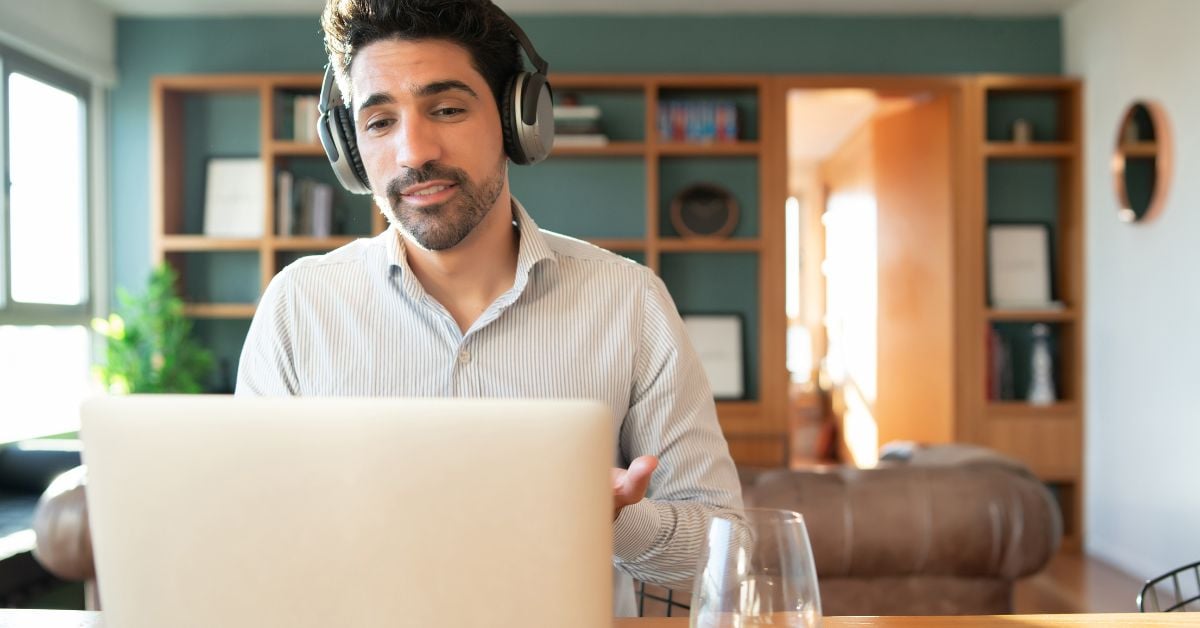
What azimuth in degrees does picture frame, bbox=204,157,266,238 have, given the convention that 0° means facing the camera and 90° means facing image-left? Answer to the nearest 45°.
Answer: approximately 0°

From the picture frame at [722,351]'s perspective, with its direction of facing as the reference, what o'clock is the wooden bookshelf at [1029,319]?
The wooden bookshelf is roughly at 9 o'clock from the picture frame.

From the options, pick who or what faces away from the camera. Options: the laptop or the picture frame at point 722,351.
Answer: the laptop

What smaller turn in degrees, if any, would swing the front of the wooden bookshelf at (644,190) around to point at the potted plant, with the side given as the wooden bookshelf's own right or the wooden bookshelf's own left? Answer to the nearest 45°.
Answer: approximately 90° to the wooden bookshelf's own right

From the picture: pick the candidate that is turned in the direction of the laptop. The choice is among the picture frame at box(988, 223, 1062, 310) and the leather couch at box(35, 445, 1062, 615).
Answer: the picture frame

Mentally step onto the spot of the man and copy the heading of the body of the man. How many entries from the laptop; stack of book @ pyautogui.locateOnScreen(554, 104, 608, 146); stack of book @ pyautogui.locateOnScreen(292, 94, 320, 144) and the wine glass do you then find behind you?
2

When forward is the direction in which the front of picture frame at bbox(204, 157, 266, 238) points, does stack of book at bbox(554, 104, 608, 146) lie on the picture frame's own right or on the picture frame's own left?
on the picture frame's own left

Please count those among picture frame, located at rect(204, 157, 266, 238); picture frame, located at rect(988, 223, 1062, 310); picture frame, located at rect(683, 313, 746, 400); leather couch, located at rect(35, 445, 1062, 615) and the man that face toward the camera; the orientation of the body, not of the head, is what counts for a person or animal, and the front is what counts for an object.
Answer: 4

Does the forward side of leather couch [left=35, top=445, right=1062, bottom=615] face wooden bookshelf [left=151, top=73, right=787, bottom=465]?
yes

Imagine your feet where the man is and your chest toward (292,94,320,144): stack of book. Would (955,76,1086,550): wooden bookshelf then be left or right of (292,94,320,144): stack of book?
right

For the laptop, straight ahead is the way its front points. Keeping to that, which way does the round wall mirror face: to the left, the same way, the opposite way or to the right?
to the left

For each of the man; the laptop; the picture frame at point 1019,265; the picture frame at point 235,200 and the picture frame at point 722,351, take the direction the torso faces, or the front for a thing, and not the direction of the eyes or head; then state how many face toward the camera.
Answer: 4

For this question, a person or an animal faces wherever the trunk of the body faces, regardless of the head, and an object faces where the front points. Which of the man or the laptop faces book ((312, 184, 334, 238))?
the laptop
